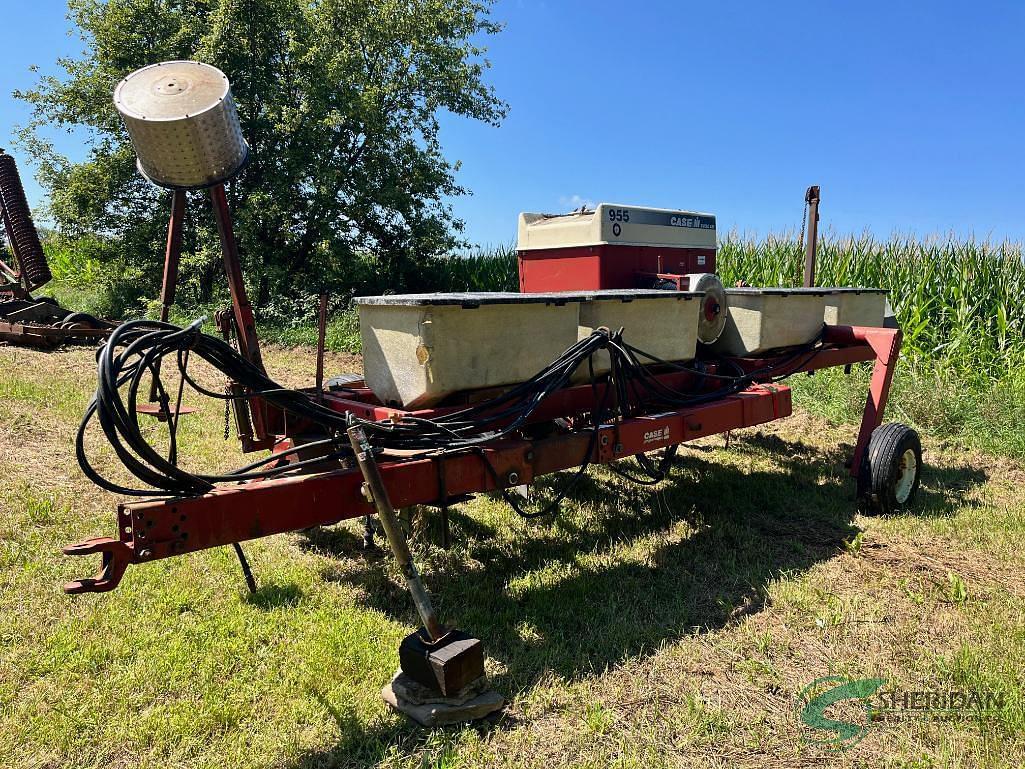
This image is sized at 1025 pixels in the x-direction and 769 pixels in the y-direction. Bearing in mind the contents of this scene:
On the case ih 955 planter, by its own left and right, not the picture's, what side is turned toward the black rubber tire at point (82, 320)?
right

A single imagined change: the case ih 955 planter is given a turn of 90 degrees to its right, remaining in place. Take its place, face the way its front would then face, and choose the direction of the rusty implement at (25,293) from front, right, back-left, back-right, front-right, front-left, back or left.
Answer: front

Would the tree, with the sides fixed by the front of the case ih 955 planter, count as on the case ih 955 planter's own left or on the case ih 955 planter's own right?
on the case ih 955 planter's own right

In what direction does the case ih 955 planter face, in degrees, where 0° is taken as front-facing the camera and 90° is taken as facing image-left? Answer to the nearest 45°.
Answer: approximately 45°
